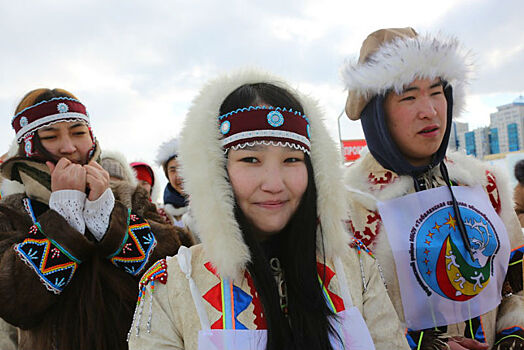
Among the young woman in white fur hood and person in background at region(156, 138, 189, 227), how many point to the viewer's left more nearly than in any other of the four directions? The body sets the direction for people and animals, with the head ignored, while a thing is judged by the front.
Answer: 0

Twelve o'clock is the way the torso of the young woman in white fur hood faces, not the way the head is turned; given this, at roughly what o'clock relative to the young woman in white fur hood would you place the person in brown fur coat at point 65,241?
The person in brown fur coat is roughly at 4 o'clock from the young woman in white fur hood.

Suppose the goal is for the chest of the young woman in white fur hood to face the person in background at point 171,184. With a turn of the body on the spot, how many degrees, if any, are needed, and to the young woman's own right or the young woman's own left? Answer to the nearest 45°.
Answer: approximately 180°

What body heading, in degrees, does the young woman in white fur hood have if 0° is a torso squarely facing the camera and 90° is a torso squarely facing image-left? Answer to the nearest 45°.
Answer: approximately 0°

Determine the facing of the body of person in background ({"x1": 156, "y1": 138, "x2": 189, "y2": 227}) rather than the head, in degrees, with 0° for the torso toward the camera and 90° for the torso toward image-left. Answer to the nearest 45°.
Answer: approximately 315°

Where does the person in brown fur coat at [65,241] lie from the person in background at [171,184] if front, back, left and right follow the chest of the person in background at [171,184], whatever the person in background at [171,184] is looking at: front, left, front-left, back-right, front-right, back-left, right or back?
front-right

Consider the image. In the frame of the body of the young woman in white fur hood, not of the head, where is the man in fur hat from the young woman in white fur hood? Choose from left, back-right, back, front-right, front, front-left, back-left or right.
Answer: back-left

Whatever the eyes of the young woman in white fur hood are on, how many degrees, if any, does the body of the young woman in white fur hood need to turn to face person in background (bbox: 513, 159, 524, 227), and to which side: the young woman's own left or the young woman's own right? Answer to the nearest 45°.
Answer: approximately 135° to the young woman's own left
